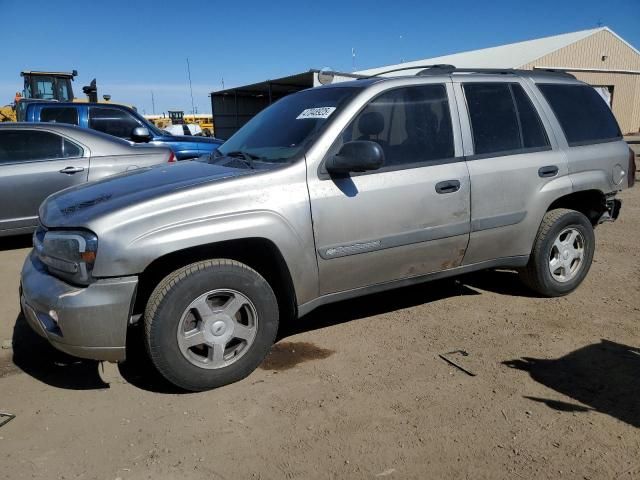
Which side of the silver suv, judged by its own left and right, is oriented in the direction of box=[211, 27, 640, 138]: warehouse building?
back

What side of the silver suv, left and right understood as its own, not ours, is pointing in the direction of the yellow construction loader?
right

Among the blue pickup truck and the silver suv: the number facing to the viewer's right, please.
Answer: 1

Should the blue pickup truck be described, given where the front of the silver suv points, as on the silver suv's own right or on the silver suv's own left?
on the silver suv's own right

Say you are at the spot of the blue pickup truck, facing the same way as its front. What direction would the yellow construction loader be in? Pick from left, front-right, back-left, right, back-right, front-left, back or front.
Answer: left

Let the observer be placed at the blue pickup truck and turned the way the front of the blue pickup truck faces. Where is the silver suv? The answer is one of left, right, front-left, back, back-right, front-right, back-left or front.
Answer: right

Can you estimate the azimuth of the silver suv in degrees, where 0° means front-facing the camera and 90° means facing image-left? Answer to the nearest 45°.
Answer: approximately 45°

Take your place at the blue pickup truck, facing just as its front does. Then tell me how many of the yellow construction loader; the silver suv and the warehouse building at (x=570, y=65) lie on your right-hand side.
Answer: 1

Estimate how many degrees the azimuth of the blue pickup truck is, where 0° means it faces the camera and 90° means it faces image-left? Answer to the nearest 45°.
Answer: approximately 270°

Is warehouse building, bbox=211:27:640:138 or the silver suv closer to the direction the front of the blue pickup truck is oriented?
the warehouse building

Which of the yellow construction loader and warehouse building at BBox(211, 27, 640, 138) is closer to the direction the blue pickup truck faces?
the warehouse building
